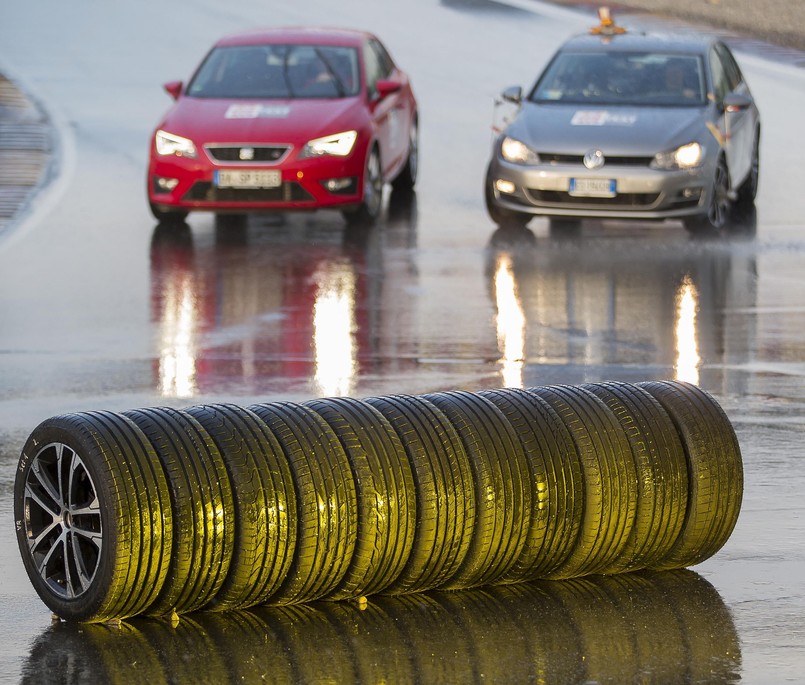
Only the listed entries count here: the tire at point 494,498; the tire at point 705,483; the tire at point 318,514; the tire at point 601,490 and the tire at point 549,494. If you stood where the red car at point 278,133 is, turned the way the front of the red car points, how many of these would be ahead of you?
5

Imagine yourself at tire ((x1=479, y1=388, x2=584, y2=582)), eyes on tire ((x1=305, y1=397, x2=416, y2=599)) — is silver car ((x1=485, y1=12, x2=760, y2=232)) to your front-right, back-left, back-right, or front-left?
back-right

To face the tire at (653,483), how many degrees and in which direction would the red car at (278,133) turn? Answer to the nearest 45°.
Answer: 0° — it already faces it

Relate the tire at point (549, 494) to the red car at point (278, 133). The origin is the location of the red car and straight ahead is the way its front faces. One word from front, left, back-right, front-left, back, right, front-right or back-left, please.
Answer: front

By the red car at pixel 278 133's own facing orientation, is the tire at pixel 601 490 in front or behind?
in front

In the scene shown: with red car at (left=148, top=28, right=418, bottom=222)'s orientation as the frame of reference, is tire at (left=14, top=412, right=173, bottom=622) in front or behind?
in front

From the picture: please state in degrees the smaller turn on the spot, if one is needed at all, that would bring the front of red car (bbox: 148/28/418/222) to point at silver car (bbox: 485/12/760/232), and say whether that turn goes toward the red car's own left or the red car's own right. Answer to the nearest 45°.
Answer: approximately 90° to the red car's own left

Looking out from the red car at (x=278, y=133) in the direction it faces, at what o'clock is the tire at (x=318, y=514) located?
The tire is roughly at 12 o'clock from the red car.

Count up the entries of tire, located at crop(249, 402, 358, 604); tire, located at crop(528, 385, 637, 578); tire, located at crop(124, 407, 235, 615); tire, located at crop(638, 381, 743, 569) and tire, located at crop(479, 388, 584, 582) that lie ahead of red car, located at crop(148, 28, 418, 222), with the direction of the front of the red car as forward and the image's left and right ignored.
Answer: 5

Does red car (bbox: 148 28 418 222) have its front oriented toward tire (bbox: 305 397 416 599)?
yes

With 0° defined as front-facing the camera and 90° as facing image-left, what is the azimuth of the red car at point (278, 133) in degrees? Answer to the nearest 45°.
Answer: approximately 0°

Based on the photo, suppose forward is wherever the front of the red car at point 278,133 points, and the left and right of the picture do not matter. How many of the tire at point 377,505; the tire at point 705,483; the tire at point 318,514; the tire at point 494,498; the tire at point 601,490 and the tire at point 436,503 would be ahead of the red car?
6

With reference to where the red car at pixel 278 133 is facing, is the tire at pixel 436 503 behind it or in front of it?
in front

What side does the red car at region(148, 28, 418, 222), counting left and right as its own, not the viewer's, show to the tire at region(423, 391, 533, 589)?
front

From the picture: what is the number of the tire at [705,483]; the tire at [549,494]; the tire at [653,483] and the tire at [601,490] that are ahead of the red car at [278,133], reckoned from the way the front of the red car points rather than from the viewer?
4

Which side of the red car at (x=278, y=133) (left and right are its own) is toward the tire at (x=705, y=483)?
front

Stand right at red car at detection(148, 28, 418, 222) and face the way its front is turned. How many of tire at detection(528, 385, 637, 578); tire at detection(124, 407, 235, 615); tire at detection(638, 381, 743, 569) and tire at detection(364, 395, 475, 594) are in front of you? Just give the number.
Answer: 4
